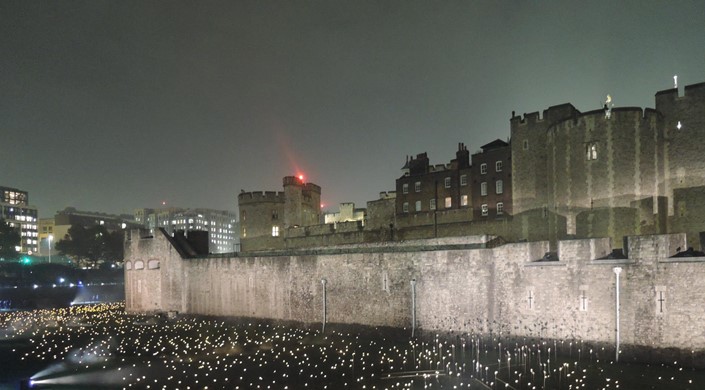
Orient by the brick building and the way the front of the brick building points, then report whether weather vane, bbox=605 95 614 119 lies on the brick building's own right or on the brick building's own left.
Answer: on the brick building's own left

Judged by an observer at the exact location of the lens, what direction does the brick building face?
facing the viewer and to the left of the viewer

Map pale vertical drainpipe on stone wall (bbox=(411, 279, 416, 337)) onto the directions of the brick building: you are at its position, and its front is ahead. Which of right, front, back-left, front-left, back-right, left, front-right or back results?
front-left

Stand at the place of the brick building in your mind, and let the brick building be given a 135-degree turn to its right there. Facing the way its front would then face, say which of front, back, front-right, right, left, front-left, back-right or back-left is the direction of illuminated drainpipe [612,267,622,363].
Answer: back

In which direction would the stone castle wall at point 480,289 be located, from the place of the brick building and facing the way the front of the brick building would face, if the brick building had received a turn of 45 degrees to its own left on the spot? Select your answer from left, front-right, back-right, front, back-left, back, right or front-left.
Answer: front
